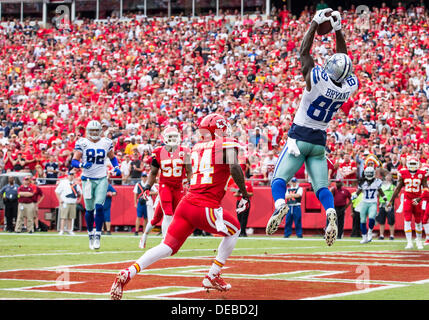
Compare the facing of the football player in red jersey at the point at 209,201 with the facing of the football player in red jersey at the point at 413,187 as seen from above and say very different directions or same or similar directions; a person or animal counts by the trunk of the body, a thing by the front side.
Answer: very different directions

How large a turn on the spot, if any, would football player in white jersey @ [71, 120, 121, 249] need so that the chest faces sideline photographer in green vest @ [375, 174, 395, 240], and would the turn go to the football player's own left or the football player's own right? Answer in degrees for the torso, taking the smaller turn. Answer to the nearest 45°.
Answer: approximately 135° to the football player's own left

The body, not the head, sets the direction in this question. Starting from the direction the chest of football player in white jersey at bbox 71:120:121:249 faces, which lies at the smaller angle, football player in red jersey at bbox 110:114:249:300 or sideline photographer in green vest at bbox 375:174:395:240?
the football player in red jersey

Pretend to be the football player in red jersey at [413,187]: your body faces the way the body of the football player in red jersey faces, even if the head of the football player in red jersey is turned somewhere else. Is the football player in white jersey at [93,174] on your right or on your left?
on your right

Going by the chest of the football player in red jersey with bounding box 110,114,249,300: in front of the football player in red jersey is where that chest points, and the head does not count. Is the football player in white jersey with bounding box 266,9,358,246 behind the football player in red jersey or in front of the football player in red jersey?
in front

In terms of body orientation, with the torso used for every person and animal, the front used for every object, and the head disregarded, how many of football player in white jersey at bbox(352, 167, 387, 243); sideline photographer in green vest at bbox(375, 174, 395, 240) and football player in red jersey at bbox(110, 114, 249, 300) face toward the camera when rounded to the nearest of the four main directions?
2

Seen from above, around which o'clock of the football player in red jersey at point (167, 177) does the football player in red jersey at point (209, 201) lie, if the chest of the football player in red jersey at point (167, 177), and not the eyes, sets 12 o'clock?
the football player in red jersey at point (209, 201) is roughly at 12 o'clock from the football player in red jersey at point (167, 177).

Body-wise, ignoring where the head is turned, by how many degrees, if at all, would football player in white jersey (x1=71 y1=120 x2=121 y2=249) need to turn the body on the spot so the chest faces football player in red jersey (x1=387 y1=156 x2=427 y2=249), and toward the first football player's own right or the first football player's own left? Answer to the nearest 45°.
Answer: approximately 90° to the first football player's own left

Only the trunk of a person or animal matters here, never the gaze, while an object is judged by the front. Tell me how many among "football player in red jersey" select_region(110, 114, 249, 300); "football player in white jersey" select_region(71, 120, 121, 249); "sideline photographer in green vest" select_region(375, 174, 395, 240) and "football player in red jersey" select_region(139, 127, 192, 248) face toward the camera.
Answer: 3
